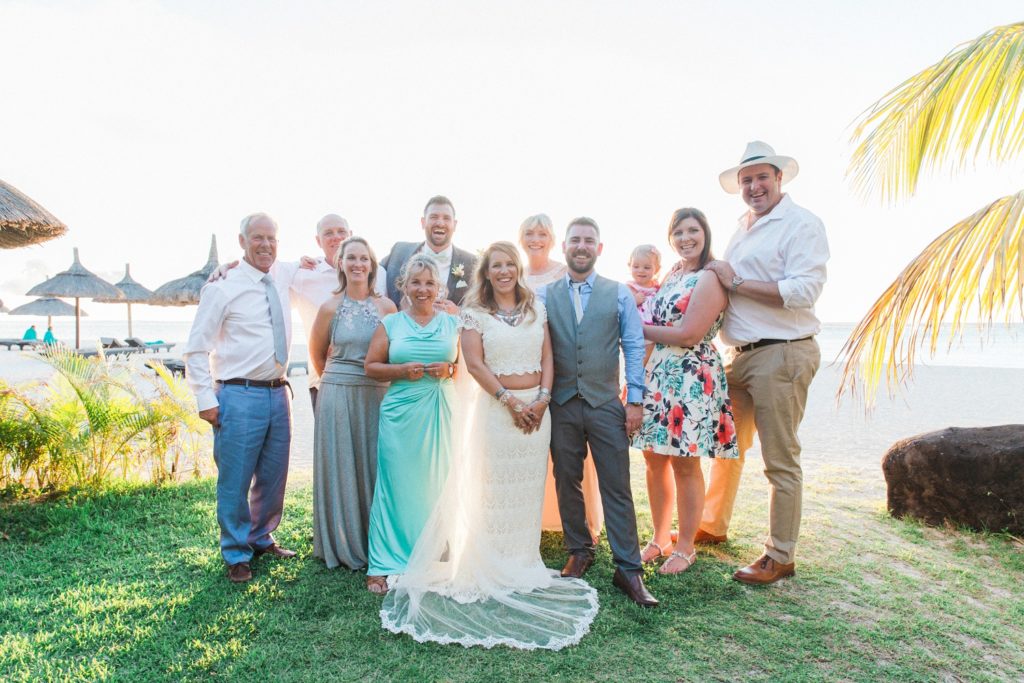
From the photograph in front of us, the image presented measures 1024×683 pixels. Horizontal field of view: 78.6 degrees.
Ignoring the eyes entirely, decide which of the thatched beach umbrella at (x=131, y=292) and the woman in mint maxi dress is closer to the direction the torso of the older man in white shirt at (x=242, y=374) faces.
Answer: the woman in mint maxi dress

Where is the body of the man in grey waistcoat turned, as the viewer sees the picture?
toward the camera

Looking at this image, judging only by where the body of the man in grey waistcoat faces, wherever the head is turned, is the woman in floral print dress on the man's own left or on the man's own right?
on the man's own left

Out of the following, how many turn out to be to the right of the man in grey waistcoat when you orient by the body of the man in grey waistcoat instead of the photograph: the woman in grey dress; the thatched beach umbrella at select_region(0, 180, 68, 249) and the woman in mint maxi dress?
3

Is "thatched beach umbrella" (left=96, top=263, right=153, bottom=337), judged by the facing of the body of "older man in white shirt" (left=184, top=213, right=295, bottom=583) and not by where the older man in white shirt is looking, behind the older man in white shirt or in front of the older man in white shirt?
behind

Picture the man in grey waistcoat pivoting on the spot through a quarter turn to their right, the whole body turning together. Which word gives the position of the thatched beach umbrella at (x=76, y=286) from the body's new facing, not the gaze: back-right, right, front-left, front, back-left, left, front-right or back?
front-right

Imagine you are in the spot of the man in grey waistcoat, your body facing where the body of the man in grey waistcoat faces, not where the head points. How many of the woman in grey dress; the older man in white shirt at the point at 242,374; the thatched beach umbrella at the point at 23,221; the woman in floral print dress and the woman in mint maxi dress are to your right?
4

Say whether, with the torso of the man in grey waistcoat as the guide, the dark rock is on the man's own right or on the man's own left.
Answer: on the man's own left

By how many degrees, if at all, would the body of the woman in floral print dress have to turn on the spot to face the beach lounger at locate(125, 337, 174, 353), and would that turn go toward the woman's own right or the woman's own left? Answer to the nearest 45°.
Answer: approximately 90° to the woman's own right

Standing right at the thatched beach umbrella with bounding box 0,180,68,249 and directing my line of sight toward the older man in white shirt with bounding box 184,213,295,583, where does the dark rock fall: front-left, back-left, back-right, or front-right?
front-left

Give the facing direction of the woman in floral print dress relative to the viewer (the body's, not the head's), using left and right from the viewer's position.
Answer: facing the viewer and to the left of the viewer

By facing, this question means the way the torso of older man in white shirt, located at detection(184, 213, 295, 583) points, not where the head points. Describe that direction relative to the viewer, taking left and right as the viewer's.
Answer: facing the viewer and to the right of the viewer

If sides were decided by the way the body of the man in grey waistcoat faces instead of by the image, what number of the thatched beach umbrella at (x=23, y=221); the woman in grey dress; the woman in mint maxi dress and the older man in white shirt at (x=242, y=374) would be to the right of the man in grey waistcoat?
4
